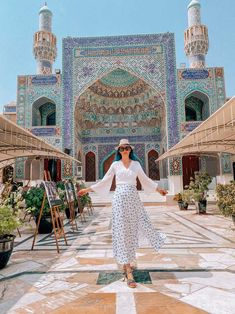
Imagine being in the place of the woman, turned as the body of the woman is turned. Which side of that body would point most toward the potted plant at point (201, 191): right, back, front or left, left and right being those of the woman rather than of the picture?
back

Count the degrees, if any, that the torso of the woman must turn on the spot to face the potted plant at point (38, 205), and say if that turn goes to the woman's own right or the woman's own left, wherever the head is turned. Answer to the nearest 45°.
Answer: approximately 135° to the woman's own right

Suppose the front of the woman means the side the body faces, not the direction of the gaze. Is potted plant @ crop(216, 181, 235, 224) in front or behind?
behind

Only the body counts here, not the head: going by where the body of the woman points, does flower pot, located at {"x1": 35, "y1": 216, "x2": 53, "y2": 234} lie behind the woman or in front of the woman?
behind

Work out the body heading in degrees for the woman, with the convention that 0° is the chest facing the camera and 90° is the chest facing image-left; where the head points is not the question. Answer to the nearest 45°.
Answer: approximately 0°

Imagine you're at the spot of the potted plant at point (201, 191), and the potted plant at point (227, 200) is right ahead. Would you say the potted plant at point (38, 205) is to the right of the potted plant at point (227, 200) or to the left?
right

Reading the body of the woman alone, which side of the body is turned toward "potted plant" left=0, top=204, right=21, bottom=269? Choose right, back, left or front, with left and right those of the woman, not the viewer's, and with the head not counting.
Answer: right

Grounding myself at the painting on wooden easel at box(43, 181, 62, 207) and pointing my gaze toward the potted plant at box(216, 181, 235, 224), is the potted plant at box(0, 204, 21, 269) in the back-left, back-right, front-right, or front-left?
back-right

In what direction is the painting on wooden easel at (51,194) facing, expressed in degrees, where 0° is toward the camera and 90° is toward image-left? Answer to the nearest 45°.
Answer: approximately 315°

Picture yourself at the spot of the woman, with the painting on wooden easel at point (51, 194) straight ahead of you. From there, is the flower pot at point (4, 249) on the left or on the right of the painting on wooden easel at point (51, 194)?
left
